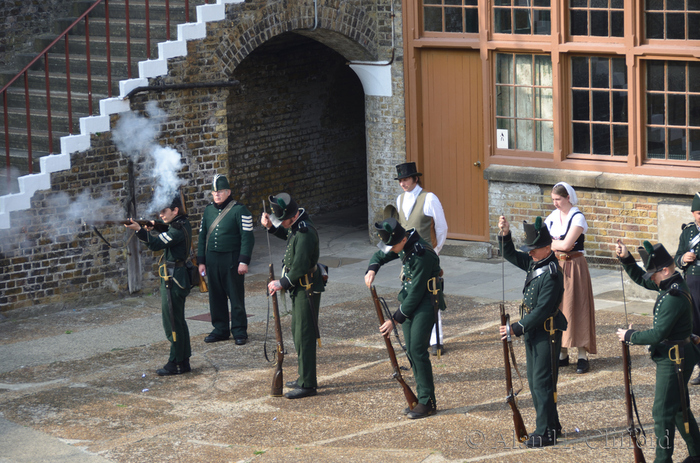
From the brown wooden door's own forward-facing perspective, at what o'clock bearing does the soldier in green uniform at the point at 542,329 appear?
The soldier in green uniform is roughly at 12 o'clock from the brown wooden door.

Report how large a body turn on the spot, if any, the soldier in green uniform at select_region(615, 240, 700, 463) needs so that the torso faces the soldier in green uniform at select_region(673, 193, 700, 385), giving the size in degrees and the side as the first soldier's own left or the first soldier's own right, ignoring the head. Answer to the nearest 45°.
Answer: approximately 90° to the first soldier's own right

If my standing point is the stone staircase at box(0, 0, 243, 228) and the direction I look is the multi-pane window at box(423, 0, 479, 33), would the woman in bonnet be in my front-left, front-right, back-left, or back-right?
front-right

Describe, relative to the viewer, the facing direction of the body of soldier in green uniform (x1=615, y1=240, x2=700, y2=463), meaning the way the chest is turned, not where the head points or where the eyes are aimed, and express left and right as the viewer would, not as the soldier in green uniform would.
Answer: facing to the left of the viewer

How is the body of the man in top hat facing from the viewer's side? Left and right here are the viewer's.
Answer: facing the viewer and to the left of the viewer

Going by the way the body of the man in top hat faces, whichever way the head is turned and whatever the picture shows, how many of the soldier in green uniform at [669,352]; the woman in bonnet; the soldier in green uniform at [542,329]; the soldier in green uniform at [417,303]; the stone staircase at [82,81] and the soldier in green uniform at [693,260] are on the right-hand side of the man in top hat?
1

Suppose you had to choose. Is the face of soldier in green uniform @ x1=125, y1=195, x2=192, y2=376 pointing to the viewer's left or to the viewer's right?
to the viewer's left

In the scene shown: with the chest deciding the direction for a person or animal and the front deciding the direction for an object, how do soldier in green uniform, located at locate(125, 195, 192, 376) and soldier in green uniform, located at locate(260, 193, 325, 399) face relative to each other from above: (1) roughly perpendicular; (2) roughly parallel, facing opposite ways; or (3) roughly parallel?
roughly parallel

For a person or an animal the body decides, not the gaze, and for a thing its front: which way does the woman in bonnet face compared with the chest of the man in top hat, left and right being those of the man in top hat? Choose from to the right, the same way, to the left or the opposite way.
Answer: the same way

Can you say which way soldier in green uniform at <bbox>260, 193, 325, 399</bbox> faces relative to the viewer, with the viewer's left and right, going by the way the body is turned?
facing to the left of the viewer

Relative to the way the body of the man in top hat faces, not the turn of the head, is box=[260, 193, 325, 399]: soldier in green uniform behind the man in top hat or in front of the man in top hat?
in front

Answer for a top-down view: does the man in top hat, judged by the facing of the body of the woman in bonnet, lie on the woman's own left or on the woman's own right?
on the woman's own right

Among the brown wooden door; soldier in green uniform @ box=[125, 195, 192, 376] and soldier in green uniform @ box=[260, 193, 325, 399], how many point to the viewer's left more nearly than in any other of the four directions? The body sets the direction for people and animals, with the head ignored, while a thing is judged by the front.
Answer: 2

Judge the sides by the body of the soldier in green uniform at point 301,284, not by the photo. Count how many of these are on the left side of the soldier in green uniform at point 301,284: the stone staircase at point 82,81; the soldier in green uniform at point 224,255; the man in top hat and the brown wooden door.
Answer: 0

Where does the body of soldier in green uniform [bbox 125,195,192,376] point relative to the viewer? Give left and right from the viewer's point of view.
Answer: facing to the left of the viewer

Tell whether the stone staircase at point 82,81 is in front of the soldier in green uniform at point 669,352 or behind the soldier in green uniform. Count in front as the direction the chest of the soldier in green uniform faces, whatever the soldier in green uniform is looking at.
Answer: in front
